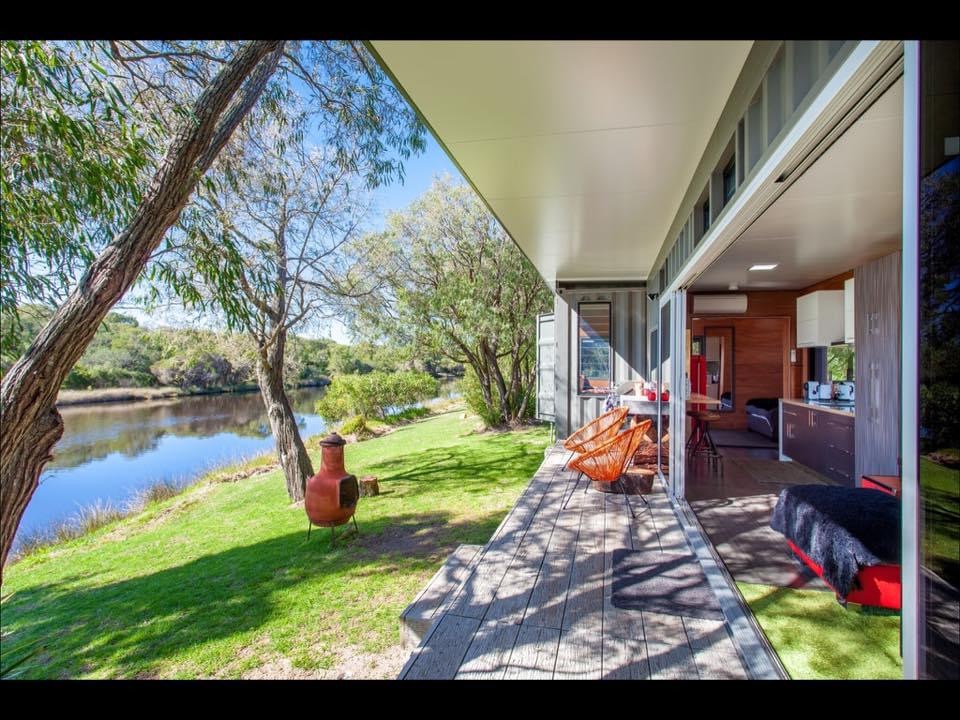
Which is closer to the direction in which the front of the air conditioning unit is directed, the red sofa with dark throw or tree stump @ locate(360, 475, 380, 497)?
the red sofa with dark throw

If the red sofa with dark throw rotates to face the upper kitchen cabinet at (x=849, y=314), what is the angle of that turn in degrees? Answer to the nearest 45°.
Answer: approximately 135° to its right

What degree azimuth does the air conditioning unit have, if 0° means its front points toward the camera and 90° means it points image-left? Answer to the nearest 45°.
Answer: approximately 0°

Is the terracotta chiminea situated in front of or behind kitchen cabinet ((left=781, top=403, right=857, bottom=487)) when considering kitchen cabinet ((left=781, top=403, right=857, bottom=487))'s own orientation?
in front

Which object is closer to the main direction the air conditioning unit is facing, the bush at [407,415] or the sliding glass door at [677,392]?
the sliding glass door

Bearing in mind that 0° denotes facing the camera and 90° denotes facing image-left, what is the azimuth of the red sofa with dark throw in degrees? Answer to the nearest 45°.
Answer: approximately 45°

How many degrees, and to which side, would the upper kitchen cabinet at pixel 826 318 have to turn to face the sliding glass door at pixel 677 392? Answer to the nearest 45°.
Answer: approximately 45° to its left

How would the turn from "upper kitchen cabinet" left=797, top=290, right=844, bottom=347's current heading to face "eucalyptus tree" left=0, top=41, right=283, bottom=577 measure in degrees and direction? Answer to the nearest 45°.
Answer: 0° — it already faces it

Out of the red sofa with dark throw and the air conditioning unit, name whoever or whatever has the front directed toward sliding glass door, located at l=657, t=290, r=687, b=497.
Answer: the air conditioning unit

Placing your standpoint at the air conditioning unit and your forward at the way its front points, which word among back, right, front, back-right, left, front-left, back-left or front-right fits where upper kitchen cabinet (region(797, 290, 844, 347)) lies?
front-left

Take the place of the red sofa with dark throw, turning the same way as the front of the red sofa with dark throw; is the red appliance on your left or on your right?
on your right
